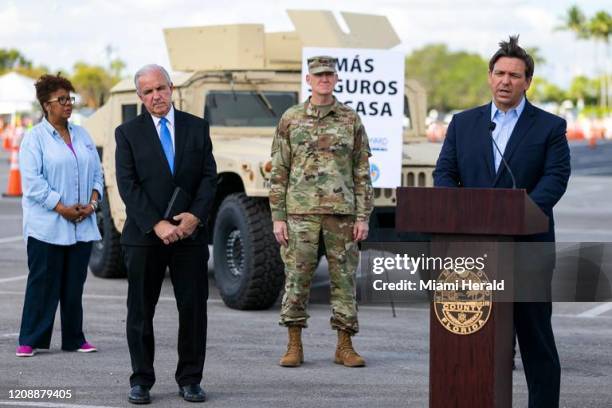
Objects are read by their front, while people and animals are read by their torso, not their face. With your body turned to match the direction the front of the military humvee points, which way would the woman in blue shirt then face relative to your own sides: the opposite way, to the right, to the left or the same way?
the same way

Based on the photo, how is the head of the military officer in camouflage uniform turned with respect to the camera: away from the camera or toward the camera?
toward the camera

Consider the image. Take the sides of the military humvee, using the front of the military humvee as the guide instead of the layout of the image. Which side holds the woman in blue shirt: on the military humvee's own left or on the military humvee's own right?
on the military humvee's own right

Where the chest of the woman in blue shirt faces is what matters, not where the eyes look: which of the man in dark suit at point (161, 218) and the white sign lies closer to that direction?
the man in dark suit

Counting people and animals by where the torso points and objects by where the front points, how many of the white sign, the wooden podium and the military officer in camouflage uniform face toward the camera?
3

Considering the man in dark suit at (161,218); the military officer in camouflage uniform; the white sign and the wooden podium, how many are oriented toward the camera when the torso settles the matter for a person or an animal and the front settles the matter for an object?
4

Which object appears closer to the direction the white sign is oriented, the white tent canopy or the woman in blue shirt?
the woman in blue shirt

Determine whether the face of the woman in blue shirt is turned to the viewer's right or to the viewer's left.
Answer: to the viewer's right

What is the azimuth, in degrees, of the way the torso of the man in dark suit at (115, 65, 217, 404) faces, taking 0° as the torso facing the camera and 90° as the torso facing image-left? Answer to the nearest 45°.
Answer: approximately 0°

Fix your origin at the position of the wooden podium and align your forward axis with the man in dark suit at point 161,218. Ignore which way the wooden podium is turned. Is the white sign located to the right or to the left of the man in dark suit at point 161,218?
right

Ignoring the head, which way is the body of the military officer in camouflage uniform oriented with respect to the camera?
toward the camera

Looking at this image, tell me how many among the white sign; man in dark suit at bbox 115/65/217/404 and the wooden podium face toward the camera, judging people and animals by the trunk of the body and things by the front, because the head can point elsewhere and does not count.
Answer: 3

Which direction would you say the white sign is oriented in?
toward the camera
